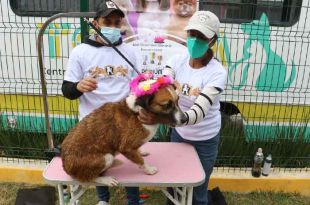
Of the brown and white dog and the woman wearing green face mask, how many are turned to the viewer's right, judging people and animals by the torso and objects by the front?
1

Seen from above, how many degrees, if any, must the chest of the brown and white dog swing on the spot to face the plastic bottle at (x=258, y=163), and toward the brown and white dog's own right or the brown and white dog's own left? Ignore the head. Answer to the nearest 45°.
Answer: approximately 45° to the brown and white dog's own left

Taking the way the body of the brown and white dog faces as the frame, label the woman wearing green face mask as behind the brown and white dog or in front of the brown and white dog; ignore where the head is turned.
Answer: in front

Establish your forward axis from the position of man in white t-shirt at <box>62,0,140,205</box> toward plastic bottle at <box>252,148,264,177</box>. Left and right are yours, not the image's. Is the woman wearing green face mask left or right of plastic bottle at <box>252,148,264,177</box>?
right

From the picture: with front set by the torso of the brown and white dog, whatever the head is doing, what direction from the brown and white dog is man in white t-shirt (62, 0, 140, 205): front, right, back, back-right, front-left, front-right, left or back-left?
left

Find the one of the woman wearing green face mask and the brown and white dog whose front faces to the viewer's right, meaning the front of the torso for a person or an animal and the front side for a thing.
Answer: the brown and white dog

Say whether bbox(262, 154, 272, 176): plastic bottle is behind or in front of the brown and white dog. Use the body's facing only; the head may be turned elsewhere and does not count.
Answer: in front

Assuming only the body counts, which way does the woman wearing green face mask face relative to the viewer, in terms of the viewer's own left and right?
facing the viewer and to the left of the viewer

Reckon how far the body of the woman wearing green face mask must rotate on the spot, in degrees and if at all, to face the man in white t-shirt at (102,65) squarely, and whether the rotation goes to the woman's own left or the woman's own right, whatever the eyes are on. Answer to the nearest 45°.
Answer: approximately 45° to the woman's own right

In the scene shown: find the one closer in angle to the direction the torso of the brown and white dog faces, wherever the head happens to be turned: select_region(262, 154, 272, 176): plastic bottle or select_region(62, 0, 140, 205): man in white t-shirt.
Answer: the plastic bottle

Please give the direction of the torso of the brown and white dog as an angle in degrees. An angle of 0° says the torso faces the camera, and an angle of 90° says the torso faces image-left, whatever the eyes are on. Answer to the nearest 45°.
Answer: approximately 270°
